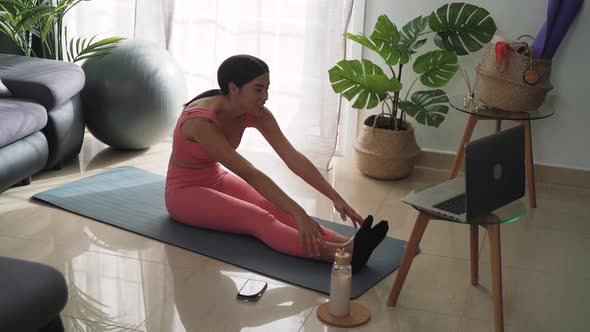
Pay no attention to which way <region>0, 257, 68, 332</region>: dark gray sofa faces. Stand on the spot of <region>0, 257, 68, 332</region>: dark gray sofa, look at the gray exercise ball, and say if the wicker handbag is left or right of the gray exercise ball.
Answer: right

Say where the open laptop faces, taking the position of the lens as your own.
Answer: facing away from the viewer and to the left of the viewer

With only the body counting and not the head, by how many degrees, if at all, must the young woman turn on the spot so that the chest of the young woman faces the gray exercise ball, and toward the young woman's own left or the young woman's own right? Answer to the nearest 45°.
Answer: approximately 180°

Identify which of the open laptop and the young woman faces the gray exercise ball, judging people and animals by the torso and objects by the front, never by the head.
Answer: the open laptop

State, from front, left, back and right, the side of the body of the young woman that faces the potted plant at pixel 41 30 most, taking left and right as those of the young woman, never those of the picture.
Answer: back

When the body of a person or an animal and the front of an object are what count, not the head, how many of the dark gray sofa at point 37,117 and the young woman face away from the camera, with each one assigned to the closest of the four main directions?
0

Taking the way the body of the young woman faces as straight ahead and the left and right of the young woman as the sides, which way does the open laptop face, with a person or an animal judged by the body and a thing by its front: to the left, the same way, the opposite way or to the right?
the opposite way

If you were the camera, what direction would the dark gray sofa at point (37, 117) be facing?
facing the viewer and to the right of the viewer

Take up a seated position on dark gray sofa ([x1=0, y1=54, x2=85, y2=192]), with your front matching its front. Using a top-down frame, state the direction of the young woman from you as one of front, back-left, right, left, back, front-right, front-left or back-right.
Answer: front

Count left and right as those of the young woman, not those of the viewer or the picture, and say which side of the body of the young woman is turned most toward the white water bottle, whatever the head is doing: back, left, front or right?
front

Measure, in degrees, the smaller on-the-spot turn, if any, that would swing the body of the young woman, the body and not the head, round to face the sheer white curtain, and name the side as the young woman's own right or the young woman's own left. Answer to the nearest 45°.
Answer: approximately 135° to the young woman's own left
